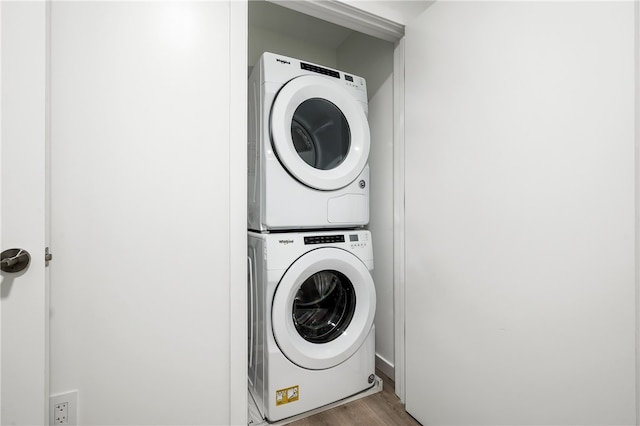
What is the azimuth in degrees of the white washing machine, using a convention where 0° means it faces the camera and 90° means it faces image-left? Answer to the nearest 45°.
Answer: approximately 315°

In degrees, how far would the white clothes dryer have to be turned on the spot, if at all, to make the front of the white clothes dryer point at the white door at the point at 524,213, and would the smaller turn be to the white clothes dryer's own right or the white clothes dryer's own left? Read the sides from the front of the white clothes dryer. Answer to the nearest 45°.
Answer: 0° — it already faces it

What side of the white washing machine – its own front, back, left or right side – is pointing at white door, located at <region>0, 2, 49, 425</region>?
right

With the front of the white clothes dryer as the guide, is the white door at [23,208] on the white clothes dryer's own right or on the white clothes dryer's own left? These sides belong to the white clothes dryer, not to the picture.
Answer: on the white clothes dryer's own right

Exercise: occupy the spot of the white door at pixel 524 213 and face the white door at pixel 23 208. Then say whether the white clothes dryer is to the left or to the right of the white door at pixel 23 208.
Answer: right

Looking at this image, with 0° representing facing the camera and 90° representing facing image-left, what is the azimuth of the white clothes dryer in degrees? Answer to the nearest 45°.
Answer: approximately 315°

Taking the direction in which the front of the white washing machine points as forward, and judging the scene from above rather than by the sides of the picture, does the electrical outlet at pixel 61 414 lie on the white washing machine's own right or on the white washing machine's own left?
on the white washing machine's own right
